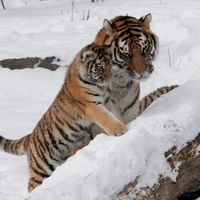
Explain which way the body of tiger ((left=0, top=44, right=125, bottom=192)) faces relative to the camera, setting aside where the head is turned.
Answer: to the viewer's right

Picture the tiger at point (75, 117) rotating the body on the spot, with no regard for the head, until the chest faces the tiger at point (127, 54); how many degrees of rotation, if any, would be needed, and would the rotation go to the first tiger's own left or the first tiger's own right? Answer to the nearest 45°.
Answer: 0° — it already faces it

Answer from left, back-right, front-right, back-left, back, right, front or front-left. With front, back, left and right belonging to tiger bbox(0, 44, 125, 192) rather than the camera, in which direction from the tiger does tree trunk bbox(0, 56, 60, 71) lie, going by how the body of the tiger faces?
left

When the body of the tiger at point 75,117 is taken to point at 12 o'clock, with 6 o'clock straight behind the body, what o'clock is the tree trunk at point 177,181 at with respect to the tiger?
The tree trunk is roughly at 2 o'clock from the tiger.

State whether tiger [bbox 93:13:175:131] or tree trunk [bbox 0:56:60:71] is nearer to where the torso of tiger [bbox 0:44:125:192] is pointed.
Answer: the tiger
